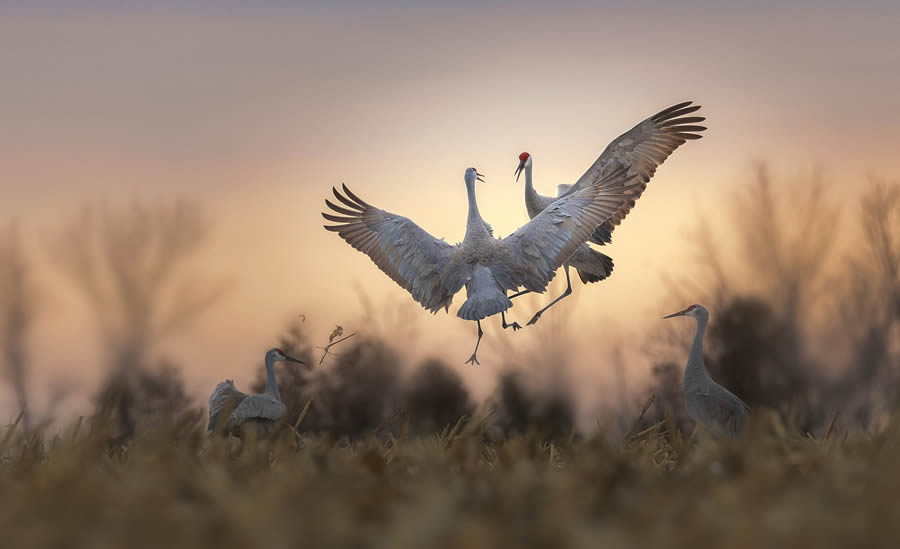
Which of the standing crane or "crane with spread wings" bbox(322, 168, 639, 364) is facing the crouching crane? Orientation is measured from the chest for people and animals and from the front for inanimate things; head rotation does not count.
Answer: the standing crane

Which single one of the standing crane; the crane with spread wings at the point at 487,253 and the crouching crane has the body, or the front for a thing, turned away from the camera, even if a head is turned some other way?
the crane with spread wings

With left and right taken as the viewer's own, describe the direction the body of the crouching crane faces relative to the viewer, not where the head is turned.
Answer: facing to the right of the viewer

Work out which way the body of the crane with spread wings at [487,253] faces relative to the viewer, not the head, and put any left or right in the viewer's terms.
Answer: facing away from the viewer

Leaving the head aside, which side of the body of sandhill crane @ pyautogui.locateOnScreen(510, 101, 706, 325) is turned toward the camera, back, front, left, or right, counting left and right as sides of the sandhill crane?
left

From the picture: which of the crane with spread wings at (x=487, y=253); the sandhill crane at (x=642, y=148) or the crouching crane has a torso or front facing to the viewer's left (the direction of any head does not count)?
the sandhill crane

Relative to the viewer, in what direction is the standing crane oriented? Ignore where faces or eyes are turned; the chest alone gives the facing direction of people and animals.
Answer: to the viewer's left

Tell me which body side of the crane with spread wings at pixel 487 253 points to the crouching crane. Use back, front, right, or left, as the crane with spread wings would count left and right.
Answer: left

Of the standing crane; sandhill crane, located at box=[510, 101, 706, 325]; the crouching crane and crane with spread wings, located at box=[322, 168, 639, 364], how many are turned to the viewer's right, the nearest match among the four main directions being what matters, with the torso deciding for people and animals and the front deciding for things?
1

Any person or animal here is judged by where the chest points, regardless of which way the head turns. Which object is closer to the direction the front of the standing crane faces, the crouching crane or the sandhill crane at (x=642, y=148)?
the crouching crane

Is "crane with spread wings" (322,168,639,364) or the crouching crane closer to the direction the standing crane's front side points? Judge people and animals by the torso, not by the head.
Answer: the crouching crane

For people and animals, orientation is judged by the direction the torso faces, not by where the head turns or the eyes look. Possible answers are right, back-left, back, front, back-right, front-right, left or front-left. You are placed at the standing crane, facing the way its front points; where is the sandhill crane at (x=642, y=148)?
right

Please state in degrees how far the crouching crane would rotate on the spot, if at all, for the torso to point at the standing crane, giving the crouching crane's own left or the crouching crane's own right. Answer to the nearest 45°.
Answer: approximately 45° to the crouching crane's own right
